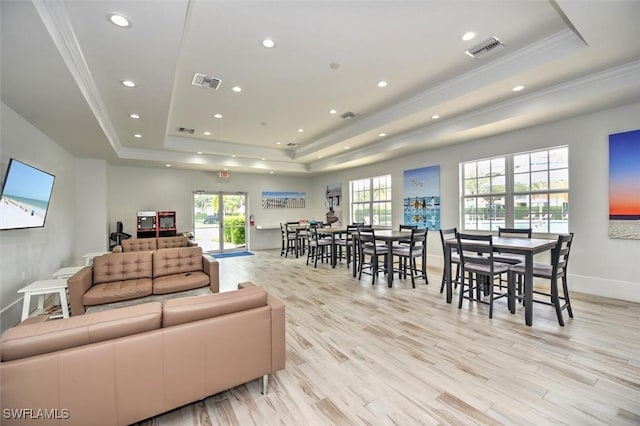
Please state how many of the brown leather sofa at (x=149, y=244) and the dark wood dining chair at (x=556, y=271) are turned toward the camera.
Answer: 1

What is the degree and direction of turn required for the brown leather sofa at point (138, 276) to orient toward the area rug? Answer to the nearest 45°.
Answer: approximately 135° to its left

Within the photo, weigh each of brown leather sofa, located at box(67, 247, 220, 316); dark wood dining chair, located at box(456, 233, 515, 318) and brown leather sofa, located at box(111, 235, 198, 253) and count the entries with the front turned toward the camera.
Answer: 2

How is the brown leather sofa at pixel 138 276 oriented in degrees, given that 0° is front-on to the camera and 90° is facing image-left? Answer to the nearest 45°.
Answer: approximately 0°

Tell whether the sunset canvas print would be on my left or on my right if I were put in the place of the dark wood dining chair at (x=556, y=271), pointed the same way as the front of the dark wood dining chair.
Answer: on my right

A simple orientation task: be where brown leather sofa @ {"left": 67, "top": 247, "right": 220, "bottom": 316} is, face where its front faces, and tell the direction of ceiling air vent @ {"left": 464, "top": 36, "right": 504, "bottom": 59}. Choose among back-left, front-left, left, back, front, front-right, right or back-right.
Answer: front-left

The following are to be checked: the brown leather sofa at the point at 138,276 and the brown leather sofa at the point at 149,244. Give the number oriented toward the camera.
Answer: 2

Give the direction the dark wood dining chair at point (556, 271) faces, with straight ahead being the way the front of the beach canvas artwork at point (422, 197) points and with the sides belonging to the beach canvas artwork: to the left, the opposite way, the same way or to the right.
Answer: to the right

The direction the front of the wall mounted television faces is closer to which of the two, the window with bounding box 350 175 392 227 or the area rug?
the window

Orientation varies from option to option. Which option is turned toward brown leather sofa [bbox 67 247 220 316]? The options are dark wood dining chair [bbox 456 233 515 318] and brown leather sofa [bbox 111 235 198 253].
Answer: brown leather sofa [bbox 111 235 198 253]

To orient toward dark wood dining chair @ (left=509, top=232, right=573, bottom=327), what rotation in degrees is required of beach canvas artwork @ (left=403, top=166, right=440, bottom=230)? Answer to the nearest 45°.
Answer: approximately 90° to its left

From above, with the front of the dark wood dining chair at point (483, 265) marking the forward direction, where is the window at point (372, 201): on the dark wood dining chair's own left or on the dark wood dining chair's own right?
on the dark wood dining chair's own left
